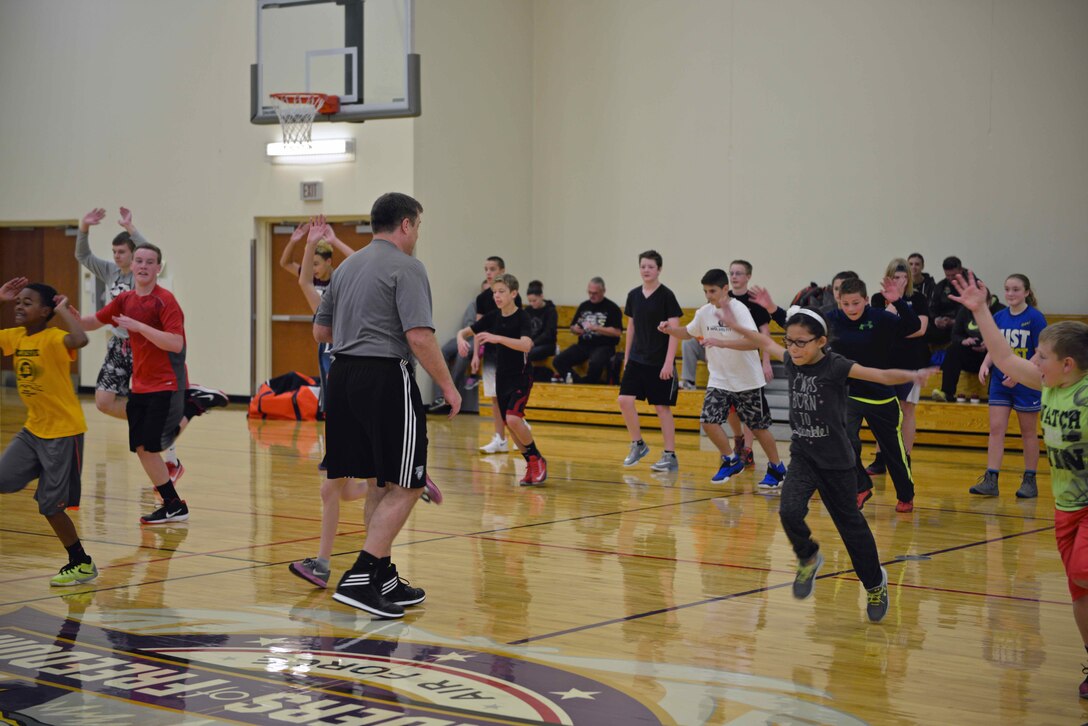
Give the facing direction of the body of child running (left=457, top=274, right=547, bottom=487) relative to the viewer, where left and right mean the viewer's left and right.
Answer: facing the viewer and to the left of the viewer

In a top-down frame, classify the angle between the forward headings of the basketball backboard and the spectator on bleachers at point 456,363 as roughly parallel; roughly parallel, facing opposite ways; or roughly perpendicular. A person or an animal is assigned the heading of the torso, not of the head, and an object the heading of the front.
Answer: roughly parallel

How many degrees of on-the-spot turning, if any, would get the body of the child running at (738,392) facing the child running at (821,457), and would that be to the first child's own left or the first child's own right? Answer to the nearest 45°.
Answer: approximately 45° to the first child's own left

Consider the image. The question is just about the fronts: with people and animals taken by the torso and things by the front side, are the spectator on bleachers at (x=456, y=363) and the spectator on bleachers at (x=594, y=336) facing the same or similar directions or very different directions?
same or similar directions

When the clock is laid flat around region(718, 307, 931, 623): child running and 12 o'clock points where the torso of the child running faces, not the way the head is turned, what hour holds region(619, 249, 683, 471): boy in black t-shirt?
The boy in black t-shirt is roughly at 4 o'clock from the child running.

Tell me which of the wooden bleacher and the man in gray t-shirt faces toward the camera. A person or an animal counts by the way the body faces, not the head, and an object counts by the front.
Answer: the wooden bleacher

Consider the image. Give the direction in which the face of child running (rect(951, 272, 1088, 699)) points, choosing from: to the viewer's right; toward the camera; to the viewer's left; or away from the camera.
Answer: to the viewer's left

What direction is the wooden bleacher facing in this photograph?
toward the camera

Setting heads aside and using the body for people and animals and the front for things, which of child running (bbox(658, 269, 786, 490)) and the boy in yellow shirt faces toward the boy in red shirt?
the child running

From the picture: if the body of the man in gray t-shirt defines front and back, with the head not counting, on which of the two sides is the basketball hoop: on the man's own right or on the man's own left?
on the man's own left

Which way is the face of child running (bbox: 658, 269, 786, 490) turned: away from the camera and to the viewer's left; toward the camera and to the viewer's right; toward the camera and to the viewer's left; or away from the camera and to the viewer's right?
toward the camera and to the viewer's left

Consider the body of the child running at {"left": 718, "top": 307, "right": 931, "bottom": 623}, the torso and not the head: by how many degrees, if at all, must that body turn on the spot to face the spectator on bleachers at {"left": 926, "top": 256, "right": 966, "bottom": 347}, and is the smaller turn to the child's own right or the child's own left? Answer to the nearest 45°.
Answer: approximately 135° to the child's own right

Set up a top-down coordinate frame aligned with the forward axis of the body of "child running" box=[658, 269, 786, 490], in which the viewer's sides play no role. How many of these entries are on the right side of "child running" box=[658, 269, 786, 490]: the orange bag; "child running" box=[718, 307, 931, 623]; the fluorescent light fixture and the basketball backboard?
3

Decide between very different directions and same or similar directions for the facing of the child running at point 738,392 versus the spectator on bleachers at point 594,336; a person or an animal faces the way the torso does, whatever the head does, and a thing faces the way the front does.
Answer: same or similar directions

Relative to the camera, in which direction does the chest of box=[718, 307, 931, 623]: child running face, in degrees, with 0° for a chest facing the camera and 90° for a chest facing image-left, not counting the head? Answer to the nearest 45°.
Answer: approximately 45°

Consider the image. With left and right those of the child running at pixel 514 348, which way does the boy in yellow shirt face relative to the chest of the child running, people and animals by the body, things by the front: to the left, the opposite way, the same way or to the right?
the same way

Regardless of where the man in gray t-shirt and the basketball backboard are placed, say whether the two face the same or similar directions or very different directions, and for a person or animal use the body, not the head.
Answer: very different directions
